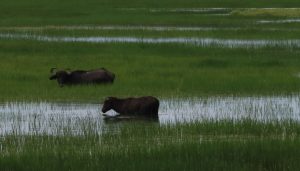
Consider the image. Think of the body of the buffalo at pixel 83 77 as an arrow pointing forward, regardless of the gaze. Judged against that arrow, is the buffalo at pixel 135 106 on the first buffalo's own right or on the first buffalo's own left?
on the first buffalo's own left

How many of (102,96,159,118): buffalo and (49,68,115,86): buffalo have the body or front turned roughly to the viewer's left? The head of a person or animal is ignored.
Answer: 2

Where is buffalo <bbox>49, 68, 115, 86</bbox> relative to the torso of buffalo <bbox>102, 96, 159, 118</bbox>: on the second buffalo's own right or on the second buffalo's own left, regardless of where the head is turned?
on the second buffalo's own right

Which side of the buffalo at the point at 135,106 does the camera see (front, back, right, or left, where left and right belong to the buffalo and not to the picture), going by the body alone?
left

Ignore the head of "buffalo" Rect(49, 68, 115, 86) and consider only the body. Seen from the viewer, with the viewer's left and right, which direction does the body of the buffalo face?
facing to the left of the viewer
